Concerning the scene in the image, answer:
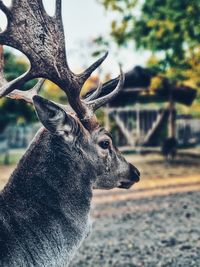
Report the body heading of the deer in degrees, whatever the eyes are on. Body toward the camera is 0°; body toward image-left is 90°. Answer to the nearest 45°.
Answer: approximately 270°
